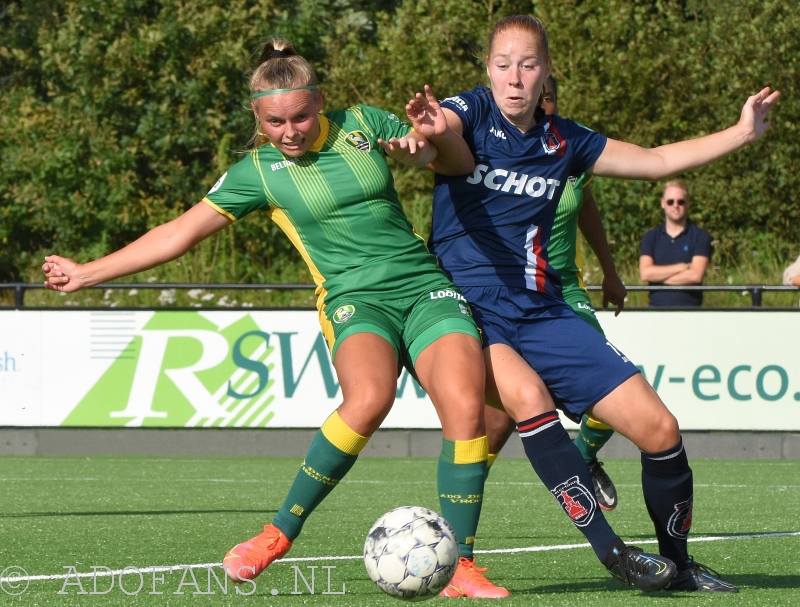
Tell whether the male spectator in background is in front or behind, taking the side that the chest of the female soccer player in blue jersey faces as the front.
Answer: behind

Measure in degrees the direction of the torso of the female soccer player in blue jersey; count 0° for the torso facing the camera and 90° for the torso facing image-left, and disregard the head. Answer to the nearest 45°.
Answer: approximately 0°

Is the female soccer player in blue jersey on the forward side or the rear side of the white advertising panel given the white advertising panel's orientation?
on the forward side
